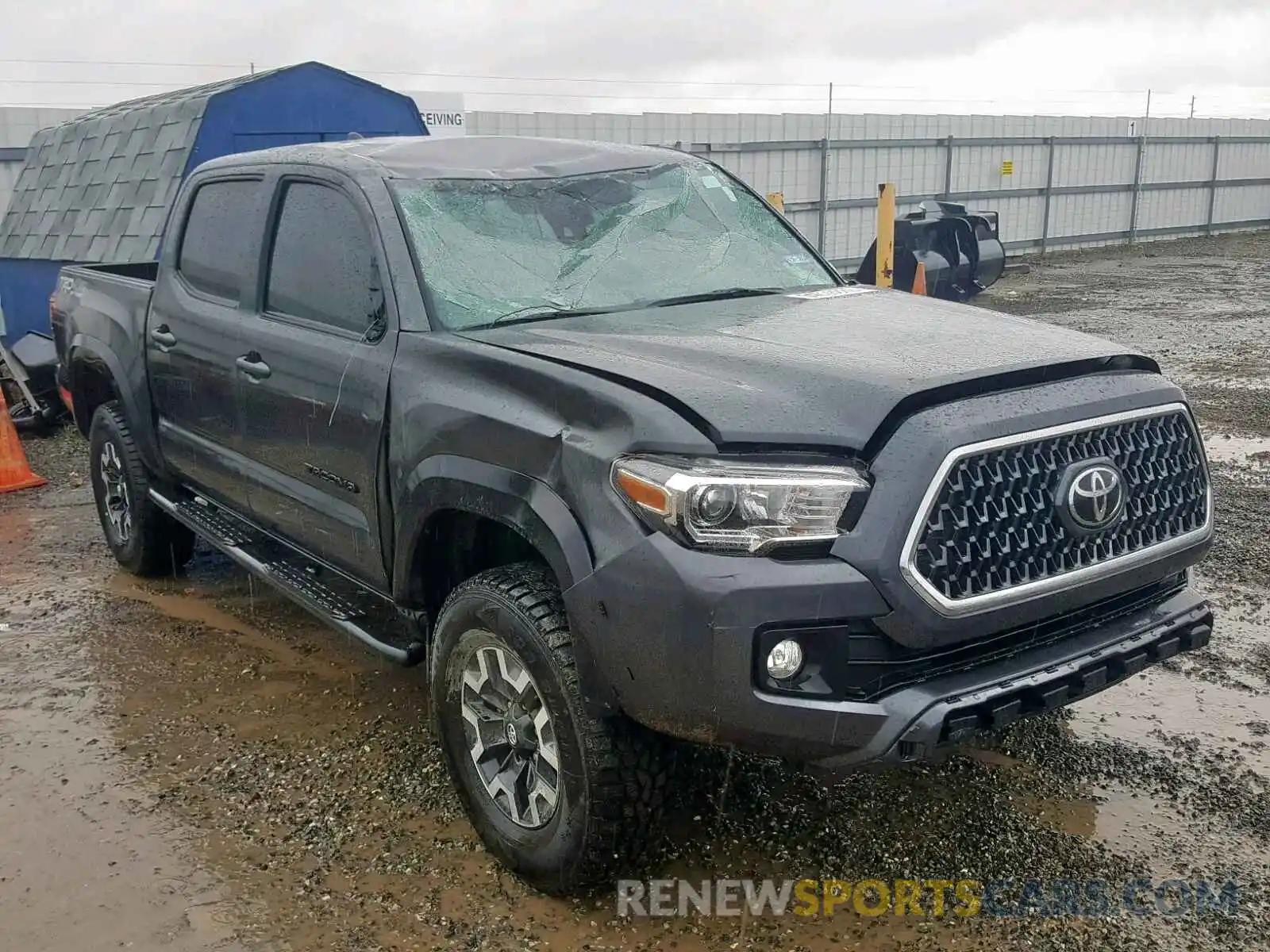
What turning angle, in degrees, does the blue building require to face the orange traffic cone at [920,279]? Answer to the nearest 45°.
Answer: approximately 45° to its left

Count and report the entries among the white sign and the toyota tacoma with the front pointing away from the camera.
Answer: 0

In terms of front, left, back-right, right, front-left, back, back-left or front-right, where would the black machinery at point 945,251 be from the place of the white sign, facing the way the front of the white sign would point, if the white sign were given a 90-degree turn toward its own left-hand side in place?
front-right

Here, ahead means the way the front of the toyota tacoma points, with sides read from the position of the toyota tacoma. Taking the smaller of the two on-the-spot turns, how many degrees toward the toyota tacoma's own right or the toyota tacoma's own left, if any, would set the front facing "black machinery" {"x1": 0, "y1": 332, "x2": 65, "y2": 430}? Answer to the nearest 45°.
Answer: approximately 180°

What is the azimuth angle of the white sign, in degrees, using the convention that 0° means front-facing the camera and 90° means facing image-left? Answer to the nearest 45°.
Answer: approximately 0°

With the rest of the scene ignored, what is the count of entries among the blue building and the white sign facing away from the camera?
0

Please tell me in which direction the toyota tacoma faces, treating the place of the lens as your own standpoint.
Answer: facing the viewer and to the right of the viewer

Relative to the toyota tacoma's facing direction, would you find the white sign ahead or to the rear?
to the rear

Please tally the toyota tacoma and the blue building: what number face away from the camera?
0

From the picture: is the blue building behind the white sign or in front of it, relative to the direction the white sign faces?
in front

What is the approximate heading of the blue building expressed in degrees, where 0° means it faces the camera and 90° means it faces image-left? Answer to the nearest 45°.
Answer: approximately 315°
